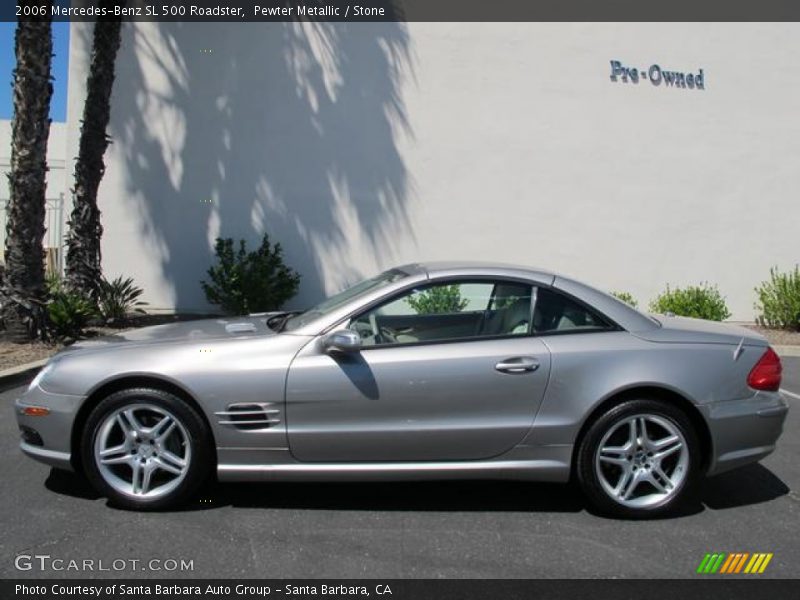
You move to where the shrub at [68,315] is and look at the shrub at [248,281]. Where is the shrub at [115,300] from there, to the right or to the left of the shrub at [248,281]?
left

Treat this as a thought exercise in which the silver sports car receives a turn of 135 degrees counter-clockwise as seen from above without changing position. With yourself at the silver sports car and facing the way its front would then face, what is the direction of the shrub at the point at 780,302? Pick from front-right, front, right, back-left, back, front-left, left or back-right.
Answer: left

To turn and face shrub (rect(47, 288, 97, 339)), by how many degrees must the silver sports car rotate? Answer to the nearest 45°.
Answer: approximately 45° to its right

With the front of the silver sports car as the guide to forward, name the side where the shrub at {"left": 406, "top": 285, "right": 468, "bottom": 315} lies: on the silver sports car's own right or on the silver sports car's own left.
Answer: on the silver sports car's own right

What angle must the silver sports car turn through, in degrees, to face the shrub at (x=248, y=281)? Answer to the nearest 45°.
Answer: approximately 90° to its right

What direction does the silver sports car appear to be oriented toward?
to the viewer's left

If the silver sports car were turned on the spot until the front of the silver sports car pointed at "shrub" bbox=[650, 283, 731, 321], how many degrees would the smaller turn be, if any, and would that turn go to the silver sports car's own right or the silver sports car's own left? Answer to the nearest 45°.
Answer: approximately 135° to the silver sports car's own right
